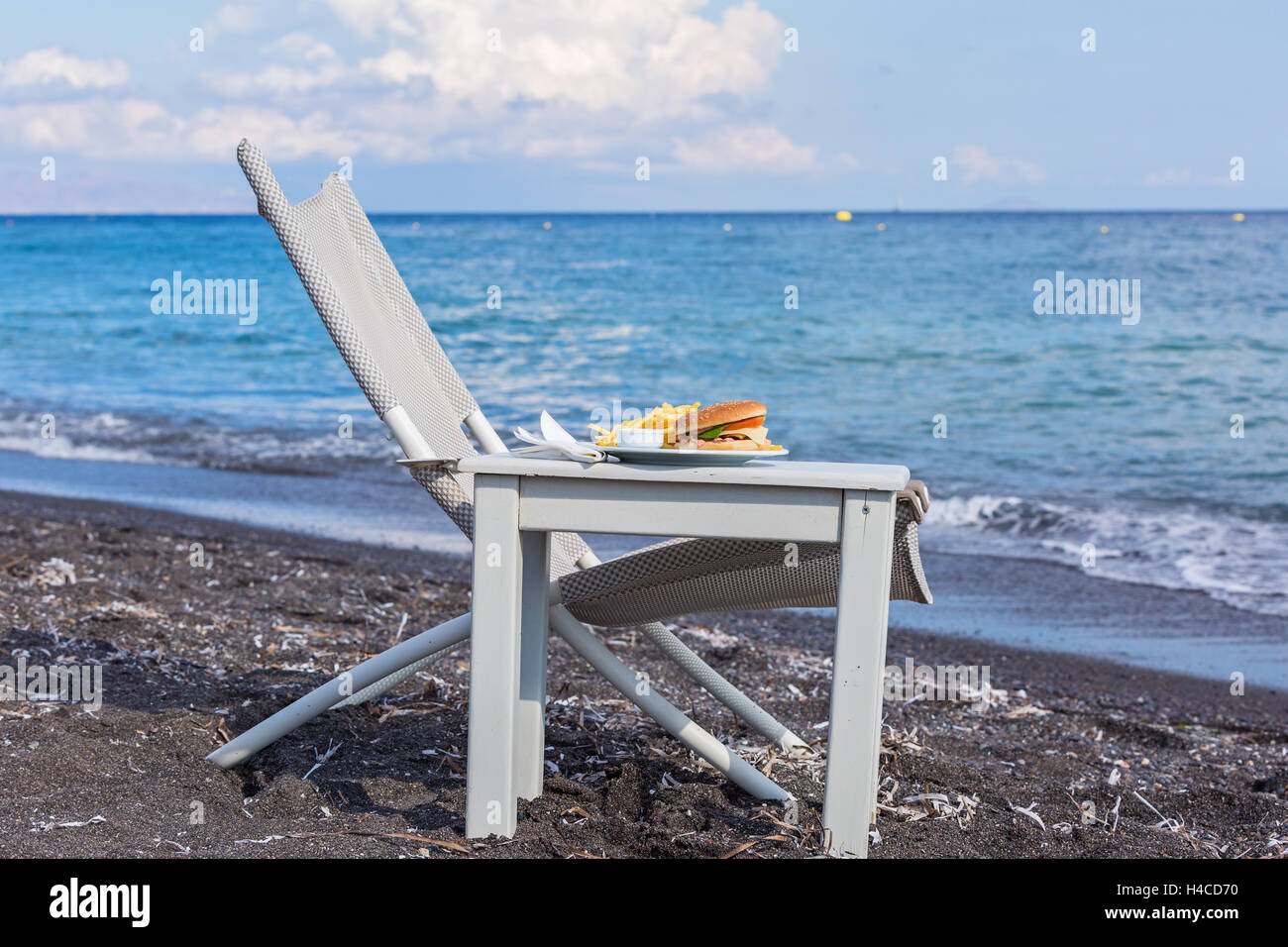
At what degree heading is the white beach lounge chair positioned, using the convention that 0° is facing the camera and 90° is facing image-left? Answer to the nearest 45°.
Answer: approximately 270°

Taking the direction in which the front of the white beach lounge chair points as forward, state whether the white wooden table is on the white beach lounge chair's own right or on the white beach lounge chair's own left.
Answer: on the white beach lounge chair's own right
